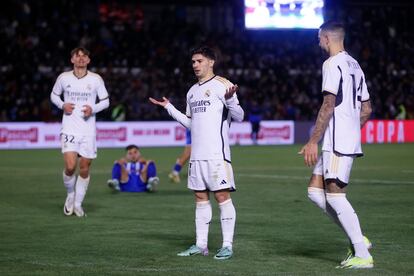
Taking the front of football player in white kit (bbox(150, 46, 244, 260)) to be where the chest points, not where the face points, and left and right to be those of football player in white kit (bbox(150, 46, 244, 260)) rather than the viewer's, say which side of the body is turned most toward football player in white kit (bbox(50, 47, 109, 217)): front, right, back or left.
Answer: right

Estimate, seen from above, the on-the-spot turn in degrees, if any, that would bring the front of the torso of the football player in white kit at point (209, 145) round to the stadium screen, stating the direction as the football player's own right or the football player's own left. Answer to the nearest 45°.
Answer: approximately 135° to the football player's own right

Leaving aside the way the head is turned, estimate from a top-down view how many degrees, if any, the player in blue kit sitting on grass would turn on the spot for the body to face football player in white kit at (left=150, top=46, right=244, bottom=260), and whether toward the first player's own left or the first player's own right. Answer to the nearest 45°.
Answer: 0° — they already face them

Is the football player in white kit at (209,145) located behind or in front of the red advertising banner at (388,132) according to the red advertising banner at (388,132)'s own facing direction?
in front

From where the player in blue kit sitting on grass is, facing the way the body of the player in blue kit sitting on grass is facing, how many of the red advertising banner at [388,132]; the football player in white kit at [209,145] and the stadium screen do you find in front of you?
1

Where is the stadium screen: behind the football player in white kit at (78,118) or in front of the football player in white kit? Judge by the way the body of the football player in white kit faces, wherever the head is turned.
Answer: behind

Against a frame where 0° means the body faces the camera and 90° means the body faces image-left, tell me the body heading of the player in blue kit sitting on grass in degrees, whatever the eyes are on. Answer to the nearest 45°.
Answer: approximately 0°

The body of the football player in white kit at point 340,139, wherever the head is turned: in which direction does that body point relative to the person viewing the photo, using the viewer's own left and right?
facing away from the viewer and to the left of the viewer

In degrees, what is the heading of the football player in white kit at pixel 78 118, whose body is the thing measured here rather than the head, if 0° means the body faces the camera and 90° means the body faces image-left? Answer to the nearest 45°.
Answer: approximately 0°

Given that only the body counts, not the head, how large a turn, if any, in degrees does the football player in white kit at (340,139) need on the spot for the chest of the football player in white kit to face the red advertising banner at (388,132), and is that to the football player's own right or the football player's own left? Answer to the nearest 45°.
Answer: approximately 45° to the football player's own right
